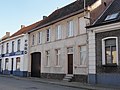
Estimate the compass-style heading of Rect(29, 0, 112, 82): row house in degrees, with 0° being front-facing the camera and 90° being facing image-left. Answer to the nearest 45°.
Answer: approximately 45°

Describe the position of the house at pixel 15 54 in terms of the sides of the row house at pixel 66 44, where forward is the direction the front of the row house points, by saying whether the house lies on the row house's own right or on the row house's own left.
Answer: on the row house's own right

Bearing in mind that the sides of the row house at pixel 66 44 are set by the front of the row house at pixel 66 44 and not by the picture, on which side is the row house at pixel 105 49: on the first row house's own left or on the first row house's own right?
on the first row house's own left

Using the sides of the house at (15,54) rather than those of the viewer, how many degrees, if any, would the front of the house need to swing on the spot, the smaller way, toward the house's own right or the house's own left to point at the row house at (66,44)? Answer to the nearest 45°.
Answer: approximately 45° to the house's own left

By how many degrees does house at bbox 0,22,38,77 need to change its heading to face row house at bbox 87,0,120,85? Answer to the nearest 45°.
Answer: approximately 45° to its left

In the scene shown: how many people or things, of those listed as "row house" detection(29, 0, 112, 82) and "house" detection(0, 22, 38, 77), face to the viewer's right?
0

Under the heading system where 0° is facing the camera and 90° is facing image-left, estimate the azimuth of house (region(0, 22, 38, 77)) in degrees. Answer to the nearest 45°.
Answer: approximately 45°
